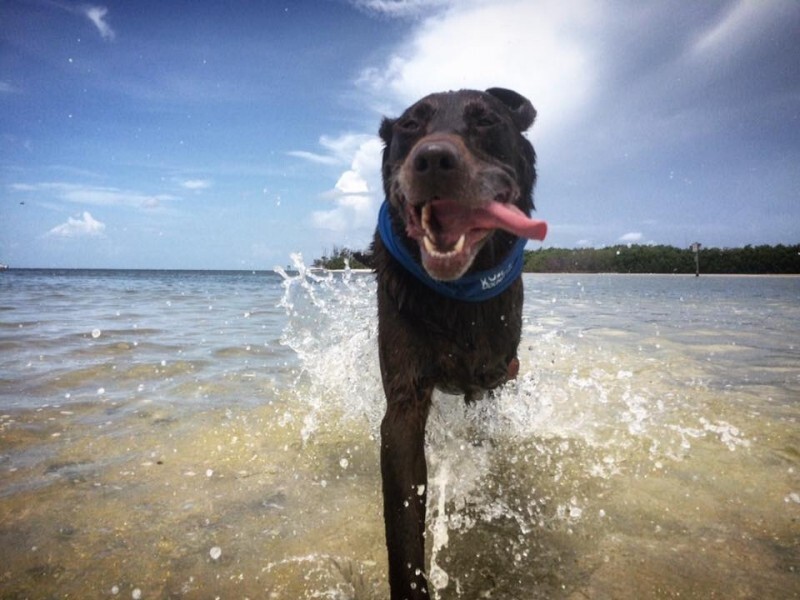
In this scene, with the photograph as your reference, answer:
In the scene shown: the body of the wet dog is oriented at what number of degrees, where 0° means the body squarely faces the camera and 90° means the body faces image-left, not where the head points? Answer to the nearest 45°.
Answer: approximately 0°
